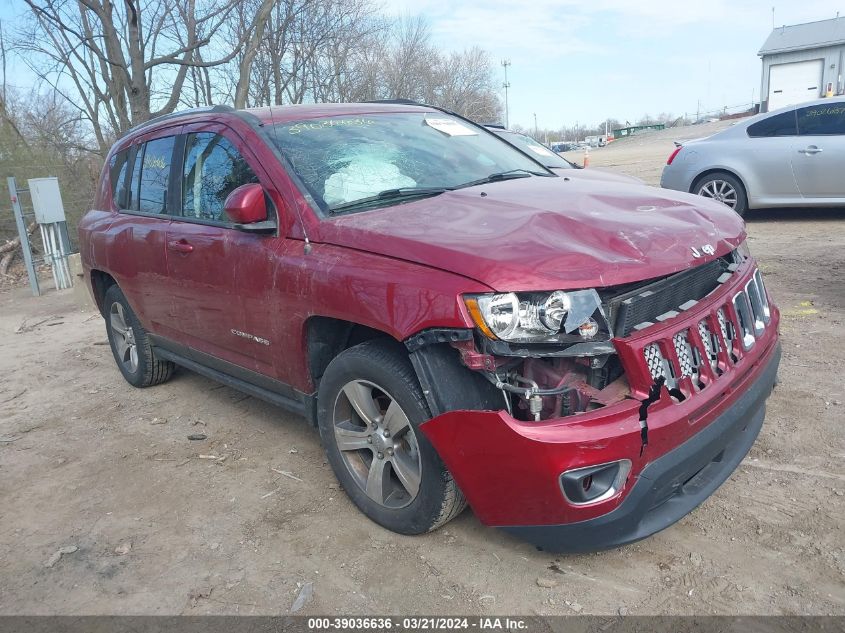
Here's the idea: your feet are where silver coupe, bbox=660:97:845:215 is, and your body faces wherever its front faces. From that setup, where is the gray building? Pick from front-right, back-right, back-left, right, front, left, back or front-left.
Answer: left

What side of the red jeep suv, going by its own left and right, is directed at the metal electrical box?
back

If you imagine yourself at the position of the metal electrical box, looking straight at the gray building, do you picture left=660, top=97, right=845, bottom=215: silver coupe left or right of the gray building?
right

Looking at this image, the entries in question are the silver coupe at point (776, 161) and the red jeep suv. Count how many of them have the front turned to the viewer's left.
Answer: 0

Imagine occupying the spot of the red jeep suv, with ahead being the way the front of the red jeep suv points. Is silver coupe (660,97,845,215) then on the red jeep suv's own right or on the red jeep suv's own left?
on the red jeep suv's own left

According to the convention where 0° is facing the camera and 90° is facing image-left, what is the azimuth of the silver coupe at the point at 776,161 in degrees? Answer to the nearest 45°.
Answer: approximately 270°

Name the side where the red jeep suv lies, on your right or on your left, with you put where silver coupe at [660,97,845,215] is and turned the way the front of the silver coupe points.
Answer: on your right
